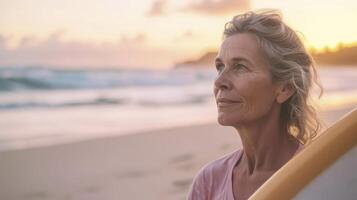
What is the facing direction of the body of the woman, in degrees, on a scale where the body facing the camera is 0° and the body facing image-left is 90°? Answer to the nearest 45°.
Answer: approximately 45°

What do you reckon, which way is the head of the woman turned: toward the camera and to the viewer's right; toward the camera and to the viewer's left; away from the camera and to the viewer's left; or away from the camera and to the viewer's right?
toward the camera and to the viewer's left
